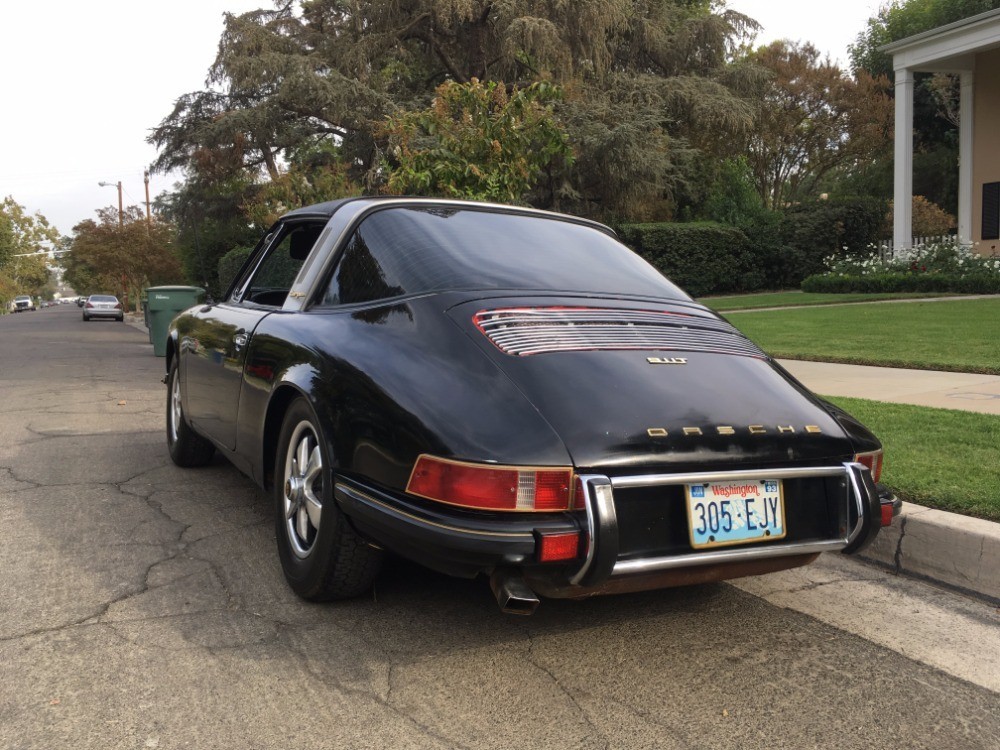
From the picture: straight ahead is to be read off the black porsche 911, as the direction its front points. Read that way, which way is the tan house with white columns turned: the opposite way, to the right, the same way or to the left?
to the left

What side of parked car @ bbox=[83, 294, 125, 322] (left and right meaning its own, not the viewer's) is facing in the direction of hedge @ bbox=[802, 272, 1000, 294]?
back

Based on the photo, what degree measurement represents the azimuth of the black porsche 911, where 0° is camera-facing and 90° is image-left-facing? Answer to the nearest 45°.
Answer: approximately 135°

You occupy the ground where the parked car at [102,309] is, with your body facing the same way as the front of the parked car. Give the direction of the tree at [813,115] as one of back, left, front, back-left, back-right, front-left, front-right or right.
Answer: back-right

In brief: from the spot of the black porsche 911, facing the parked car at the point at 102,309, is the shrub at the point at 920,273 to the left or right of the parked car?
right

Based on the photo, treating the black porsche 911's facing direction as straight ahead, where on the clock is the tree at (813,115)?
The tree is roughly at 2 o'clock from the black porsche 911.

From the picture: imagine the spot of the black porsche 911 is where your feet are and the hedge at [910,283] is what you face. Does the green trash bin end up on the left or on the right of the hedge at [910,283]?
left

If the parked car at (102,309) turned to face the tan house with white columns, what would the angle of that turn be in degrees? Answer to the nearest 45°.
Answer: approximately 135° to its right

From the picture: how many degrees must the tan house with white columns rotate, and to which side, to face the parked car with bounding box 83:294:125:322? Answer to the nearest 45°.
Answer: approximately 45° to its right

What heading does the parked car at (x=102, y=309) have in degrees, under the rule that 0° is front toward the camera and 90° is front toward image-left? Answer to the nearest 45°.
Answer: approximately 180°

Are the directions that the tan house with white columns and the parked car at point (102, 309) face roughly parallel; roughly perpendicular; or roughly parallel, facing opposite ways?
roughly perpendicular
